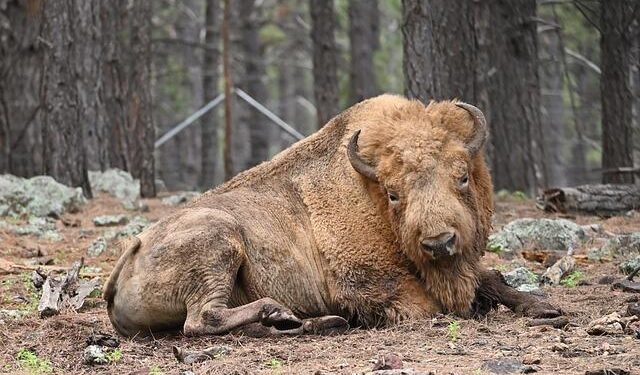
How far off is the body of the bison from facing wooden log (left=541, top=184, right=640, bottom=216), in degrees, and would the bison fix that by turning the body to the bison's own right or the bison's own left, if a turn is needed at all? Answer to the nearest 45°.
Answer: approximately 90° to the bison's own left

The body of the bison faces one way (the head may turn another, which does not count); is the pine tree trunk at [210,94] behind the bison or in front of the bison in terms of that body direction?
behind

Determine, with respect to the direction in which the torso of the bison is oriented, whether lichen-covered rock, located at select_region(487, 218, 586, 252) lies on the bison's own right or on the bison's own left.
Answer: on the bison's own left

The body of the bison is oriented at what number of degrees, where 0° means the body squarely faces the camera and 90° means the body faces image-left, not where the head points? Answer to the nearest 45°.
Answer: approximately 315°

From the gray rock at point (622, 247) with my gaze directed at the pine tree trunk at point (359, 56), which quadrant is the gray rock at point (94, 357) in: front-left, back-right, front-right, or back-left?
back-left

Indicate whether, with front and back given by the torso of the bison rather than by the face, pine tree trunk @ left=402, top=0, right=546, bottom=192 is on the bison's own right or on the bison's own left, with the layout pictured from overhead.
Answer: on the bison's own left

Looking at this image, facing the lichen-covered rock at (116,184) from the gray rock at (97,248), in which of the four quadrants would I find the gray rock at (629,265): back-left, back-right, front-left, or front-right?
back-right

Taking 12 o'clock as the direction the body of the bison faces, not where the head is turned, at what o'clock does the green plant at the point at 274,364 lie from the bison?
The green plant is roughly at 2 o'clock from the bison.

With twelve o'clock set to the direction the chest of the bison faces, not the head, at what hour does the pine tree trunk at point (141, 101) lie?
The pine tree trunk is roughly at 7 o'clock from the bison.

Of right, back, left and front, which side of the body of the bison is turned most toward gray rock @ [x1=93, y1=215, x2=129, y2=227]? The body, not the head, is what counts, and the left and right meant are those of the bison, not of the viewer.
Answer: back

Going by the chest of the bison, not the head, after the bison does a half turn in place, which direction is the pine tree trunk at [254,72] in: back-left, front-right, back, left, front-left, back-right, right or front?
front-right

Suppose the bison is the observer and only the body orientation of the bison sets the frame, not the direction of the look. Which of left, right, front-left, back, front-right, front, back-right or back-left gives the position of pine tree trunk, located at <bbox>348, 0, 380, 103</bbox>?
back-left
